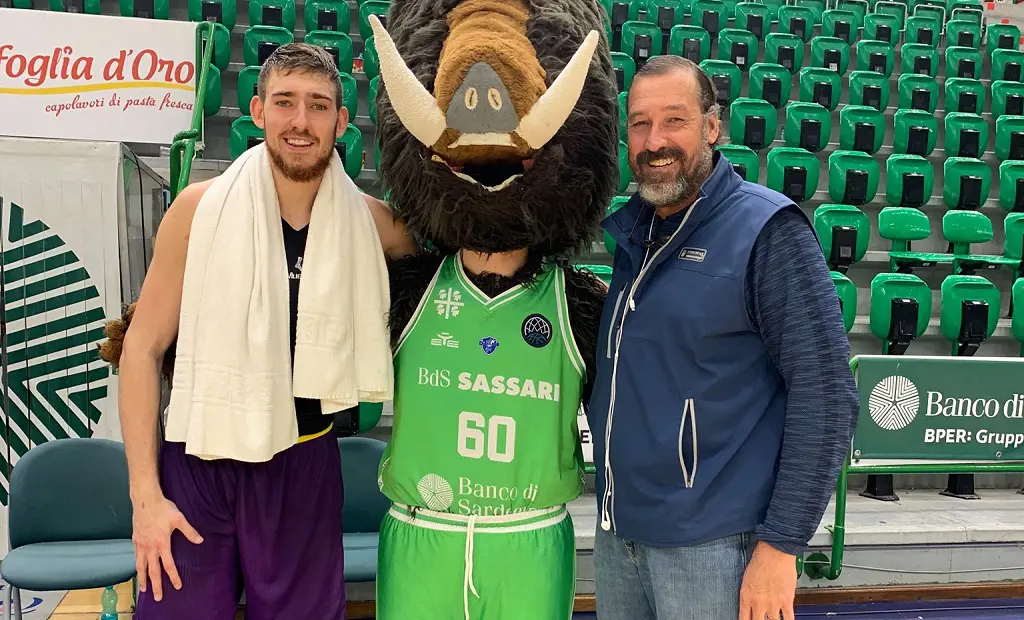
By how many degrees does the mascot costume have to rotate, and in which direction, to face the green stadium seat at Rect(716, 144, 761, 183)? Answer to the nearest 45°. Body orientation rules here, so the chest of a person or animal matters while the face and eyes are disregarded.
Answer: approximately 135° to its left

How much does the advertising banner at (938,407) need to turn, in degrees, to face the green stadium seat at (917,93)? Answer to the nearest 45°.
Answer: approximately 180°

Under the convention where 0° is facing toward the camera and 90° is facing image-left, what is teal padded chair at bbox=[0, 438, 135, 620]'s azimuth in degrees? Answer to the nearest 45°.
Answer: approximately 0°

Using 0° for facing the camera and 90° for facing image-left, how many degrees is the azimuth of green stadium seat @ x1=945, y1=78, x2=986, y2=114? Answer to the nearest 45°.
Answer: approximately 0°

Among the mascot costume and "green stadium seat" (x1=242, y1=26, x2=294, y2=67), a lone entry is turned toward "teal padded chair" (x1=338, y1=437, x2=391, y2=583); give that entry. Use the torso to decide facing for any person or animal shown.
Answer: the green stadium seat

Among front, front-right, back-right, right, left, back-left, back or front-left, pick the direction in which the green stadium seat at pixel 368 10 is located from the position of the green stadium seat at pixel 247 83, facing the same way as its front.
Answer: back-left

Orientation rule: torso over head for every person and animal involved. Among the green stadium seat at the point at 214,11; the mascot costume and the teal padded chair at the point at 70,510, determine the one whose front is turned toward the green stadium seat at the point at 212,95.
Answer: the green stadium seat at the point at 214,11

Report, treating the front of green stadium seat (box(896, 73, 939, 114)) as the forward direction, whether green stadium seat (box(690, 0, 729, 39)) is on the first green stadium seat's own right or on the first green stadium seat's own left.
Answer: on the first green stadium seat's own right
